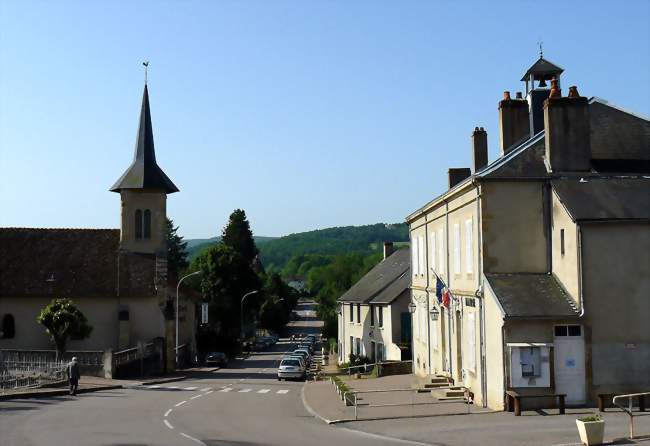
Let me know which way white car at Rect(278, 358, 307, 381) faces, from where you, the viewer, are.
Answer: facing away from the viewer

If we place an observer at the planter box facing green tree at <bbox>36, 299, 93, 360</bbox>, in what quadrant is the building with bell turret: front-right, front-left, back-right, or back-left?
front-right

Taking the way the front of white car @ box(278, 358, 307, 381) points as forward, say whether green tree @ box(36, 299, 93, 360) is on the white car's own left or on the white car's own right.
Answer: on the white car's own left

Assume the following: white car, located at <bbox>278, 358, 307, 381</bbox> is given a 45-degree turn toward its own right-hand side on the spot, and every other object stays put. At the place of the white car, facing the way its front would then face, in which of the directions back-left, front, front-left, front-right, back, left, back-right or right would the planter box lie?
back-right

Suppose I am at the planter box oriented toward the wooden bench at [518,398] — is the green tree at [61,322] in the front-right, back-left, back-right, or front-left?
front-left

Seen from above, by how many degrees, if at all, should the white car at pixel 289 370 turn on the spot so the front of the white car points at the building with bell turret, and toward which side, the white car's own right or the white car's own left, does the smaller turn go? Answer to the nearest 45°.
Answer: approximately 180°

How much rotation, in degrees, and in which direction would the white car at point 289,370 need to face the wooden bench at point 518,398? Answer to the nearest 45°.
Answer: approximately 180°
